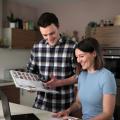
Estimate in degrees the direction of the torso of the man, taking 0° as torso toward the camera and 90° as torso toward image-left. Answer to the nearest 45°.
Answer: approximately 0°

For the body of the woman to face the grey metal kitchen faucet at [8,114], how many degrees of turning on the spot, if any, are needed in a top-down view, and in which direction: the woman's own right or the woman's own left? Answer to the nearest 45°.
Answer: approximately 45° to the woman's own right

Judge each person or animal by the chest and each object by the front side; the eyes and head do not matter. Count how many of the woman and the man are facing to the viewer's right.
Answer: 0

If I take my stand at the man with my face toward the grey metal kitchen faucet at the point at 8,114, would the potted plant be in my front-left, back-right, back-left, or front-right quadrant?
back-right

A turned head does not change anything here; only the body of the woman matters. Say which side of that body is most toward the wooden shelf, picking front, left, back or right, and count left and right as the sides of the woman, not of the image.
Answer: right

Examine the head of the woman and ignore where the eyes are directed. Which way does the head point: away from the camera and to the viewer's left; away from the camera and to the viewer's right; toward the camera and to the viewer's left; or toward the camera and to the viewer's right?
toward the camera and to the viewer's left
